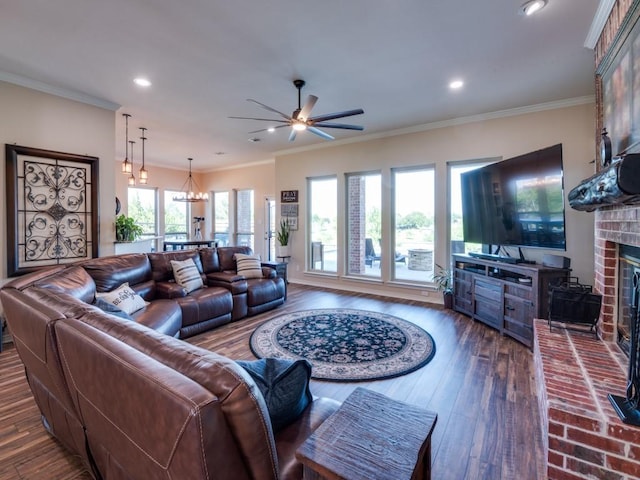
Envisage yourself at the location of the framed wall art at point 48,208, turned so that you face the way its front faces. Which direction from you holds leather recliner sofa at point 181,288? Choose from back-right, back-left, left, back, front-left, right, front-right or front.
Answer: front

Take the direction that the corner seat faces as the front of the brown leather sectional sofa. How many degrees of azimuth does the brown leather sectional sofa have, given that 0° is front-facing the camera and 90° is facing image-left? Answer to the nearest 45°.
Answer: approximately 270°

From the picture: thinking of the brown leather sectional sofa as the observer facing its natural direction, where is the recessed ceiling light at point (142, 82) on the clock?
The recessed ceiling light is roughly at 9 o'clock from the brown leather sectional sofa.

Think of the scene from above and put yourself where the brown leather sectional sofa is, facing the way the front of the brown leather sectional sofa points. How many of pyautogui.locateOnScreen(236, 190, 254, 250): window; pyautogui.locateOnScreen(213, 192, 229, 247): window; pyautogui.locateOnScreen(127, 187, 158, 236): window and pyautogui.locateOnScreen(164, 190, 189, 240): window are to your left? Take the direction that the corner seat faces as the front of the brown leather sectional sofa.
4

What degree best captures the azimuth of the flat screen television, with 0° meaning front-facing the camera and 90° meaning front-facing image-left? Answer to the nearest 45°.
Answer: approximately 45°

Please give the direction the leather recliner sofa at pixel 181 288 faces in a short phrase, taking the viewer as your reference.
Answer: facing the viewer and to the right of the viewer

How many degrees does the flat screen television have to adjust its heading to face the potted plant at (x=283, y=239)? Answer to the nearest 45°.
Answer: approximately 45° to its right

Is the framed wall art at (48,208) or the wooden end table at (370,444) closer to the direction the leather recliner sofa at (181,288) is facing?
the wooden end table

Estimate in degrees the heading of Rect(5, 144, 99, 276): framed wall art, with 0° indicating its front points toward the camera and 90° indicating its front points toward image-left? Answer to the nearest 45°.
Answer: approximately 315°

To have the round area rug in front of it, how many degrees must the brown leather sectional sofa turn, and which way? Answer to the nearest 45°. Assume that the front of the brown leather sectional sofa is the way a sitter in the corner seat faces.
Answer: approximately 45° to its left

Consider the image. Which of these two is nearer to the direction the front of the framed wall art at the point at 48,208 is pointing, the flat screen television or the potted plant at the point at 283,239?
the flat screen television

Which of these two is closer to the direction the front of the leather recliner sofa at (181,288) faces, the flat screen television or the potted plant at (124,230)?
the flat screen television

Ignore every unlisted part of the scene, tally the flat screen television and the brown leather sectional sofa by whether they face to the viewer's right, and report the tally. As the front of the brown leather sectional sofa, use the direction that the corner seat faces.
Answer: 1

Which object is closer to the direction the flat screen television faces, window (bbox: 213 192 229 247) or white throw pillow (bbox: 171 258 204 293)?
the white throw pillow

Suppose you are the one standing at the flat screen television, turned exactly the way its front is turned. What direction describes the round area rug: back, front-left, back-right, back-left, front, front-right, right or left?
front

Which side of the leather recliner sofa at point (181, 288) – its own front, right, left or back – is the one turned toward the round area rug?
front

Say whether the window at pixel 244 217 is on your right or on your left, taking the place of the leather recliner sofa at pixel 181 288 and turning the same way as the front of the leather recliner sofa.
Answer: on your left
